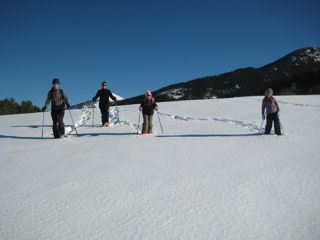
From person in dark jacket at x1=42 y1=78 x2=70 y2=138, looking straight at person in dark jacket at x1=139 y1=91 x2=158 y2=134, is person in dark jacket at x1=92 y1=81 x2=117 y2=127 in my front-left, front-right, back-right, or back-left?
front-left

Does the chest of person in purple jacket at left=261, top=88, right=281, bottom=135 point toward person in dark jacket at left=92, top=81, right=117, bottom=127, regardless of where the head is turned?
no

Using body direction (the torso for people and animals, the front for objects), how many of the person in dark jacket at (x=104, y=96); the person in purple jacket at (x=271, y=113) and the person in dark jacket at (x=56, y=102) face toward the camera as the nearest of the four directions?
3

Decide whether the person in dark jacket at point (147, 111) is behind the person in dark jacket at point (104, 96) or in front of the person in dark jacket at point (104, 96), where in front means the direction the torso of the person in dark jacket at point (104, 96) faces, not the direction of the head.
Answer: in front

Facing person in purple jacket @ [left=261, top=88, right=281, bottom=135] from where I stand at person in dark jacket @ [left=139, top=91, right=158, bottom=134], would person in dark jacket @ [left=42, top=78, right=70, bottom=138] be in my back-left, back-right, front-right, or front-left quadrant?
back-right

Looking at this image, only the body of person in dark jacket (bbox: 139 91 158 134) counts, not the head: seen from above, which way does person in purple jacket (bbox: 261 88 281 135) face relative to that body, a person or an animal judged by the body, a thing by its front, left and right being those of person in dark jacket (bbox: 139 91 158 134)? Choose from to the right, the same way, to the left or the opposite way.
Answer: the same way

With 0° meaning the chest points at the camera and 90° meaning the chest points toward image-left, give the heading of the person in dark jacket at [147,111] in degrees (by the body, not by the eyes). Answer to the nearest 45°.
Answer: approximately 0°

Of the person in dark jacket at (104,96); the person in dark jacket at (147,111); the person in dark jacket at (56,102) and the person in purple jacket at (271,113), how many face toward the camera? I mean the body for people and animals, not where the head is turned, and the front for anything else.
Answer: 4

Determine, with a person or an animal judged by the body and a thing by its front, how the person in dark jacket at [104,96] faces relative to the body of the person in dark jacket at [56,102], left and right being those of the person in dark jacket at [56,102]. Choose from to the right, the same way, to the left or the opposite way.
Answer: the same way

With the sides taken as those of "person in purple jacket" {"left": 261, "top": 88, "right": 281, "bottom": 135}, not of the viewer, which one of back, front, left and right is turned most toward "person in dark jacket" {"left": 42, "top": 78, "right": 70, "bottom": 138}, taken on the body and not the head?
right

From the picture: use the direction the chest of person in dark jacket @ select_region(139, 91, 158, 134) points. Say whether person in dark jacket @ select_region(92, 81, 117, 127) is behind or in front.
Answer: behind

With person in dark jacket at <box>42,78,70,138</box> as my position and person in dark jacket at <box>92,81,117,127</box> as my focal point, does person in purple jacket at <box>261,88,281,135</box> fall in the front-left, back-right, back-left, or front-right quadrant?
front-right

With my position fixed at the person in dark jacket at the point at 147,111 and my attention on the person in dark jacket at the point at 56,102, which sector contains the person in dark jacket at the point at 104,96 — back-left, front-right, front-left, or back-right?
front-right

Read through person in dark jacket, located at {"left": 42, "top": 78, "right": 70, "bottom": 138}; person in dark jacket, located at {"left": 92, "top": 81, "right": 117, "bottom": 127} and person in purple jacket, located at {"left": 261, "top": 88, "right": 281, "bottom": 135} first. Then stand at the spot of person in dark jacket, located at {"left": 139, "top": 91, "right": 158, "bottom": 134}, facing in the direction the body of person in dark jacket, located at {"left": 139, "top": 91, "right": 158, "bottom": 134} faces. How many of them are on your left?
1

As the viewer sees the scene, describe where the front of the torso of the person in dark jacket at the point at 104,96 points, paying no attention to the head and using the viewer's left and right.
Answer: facing the viewer

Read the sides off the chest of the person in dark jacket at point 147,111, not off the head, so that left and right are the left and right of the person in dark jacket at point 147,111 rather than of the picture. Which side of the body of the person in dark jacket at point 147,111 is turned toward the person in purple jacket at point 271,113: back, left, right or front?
left

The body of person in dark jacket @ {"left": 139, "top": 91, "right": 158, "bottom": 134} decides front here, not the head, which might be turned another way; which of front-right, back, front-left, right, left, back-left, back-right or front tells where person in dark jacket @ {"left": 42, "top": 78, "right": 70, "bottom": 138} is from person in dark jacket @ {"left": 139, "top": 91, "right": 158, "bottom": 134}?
right

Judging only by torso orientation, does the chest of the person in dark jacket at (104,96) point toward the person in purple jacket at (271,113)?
no

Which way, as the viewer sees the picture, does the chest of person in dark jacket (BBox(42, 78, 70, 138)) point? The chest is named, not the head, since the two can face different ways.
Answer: toward the camera
